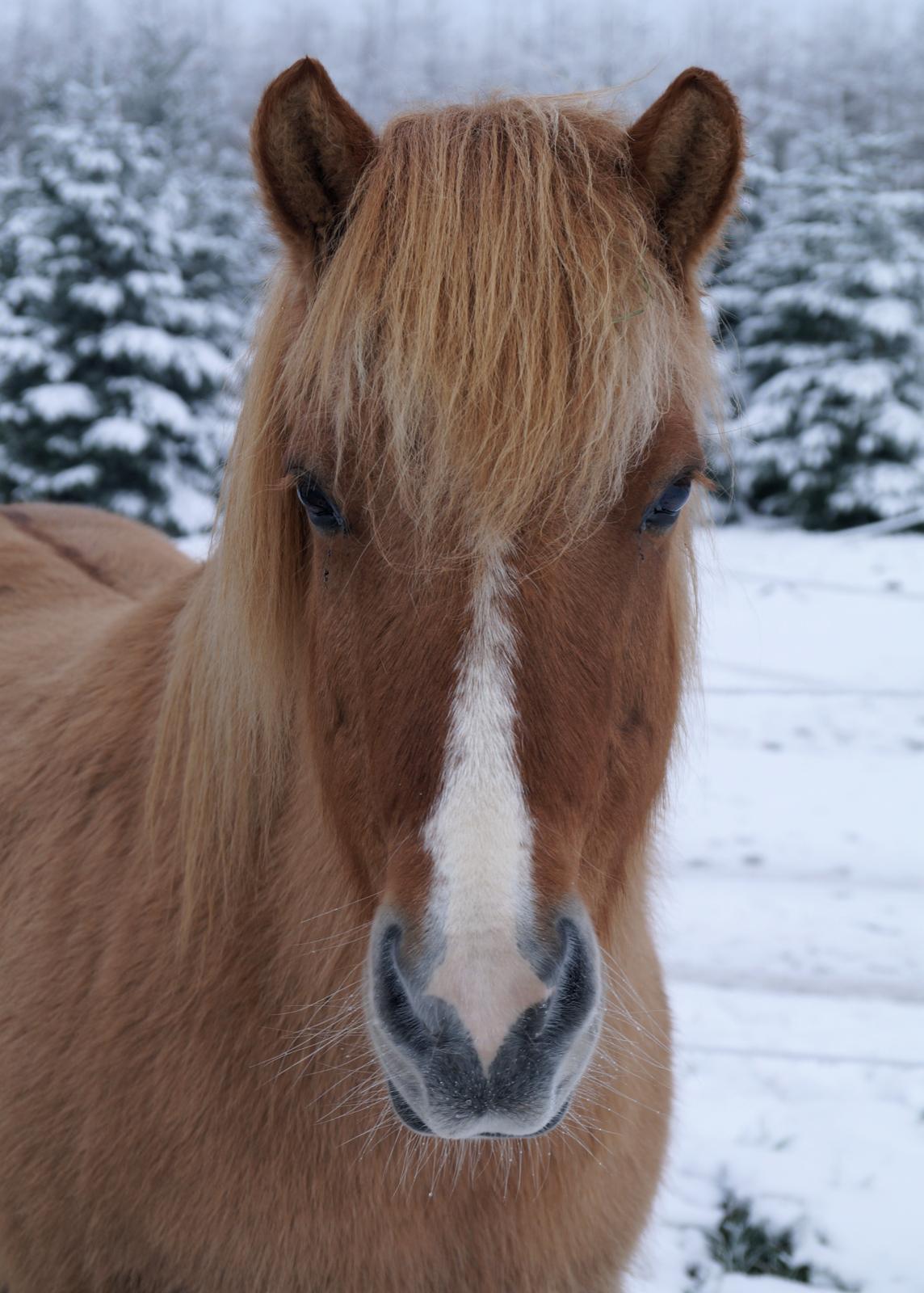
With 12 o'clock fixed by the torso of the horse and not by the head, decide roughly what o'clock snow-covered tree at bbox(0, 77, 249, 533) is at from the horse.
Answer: The snow-covered tree is roughly at 7 o'clock from the horse.

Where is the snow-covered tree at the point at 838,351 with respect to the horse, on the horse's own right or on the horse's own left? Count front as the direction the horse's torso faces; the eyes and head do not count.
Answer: on the horse's own left

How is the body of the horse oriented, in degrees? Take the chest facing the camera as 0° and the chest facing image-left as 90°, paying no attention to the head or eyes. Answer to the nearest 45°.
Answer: approximately 315°

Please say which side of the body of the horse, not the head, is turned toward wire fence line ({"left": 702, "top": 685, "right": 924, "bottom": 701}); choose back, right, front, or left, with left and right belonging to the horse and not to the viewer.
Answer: left

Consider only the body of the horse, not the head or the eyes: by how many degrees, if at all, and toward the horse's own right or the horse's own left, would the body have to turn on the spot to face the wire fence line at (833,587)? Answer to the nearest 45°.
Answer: approximately 90° to the horse's own left
